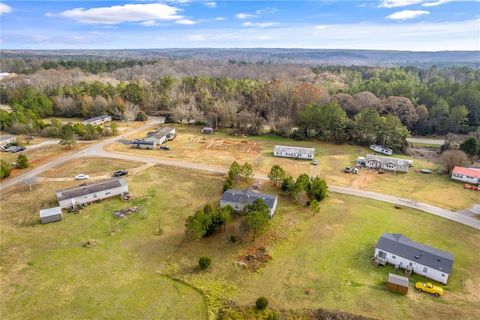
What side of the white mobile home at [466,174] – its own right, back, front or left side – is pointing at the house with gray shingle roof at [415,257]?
front

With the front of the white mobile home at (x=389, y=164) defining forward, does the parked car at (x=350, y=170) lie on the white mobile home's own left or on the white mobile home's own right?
on the white mobile home's own right

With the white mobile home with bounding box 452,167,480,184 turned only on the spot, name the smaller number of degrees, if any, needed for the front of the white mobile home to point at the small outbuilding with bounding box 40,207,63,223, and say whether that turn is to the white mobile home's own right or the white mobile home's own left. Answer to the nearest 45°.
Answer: approximately 45° to the white mobile home's own right

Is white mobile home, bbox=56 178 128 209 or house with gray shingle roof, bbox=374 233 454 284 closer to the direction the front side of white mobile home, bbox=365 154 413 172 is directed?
the house with gray shingle roof

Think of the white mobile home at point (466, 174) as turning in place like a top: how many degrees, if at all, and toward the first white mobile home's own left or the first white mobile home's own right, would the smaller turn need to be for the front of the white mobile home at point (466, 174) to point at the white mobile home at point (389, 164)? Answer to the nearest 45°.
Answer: approximately 90° to the first white mobile home's own right

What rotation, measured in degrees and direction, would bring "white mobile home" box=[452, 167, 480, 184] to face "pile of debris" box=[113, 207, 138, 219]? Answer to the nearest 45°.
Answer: approximately 45° to its right

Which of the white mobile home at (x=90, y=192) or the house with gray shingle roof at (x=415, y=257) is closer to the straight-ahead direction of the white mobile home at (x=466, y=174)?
the house with gray shingle roof

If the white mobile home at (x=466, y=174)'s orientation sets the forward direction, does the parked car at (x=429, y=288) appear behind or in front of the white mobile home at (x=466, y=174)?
in front

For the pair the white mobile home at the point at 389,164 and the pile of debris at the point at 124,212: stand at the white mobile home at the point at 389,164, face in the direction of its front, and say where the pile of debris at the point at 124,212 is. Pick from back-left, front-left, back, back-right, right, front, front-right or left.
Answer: front-right

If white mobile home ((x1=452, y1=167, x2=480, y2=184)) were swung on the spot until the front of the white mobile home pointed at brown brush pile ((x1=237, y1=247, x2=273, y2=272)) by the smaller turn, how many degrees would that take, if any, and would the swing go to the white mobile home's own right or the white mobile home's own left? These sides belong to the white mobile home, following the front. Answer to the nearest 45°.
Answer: approximately 45° to the white mobile home's own right

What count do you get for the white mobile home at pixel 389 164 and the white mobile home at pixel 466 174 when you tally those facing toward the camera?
2

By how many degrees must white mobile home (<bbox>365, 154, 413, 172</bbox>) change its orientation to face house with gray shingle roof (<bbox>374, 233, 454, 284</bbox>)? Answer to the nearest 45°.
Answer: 0° — it already faces it

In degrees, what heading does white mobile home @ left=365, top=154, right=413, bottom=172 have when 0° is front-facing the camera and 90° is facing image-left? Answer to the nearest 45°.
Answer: approximately 0°

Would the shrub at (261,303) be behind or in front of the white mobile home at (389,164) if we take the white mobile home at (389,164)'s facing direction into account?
in front
